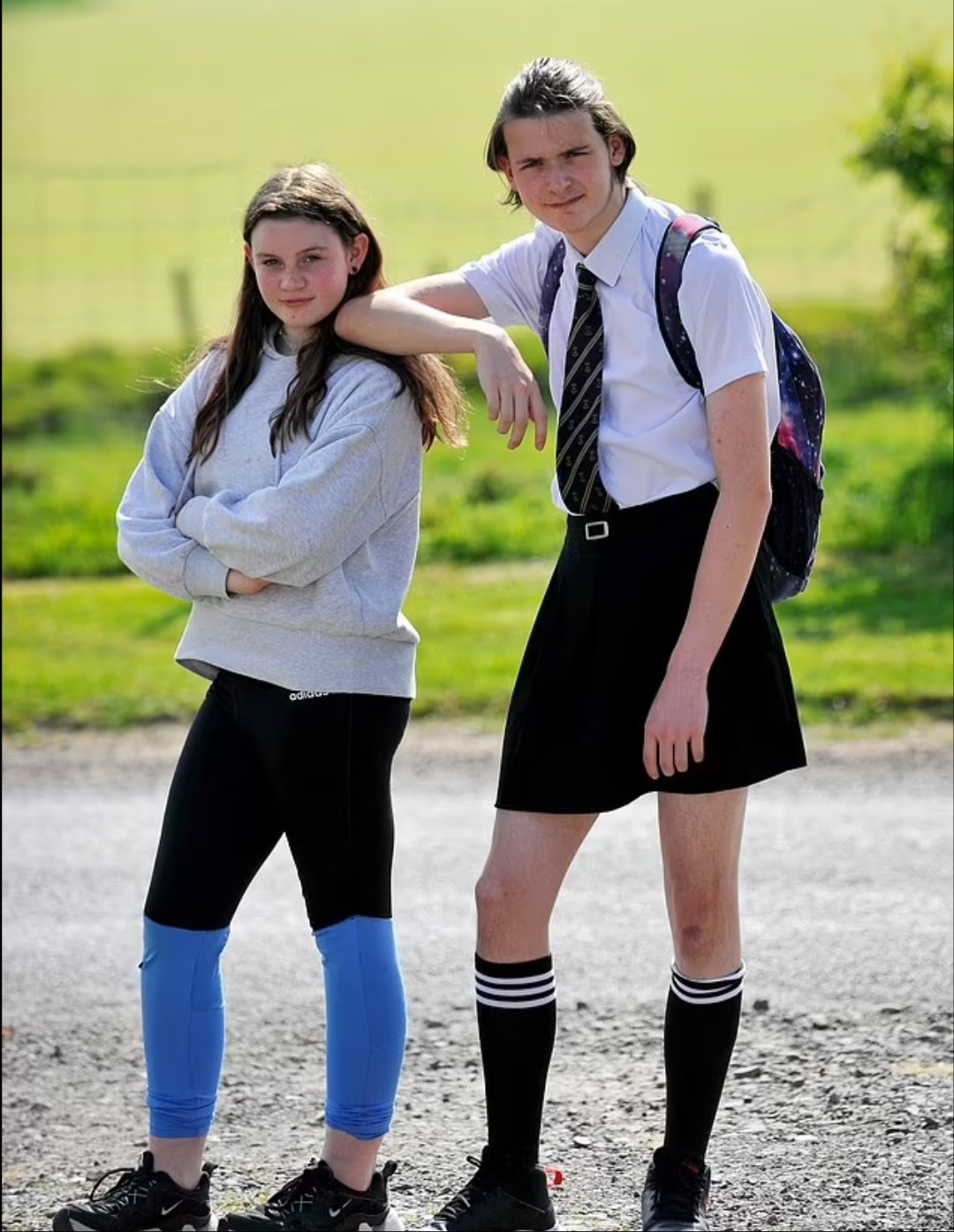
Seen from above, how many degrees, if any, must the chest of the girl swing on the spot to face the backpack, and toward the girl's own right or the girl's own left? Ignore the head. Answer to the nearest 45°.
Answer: approximately 135° to the girl's own left

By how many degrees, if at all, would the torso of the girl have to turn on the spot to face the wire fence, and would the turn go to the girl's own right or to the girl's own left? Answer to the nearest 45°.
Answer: approximately 135° to the girl's own right

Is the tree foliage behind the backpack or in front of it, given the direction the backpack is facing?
in front

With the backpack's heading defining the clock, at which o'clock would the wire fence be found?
The wire fence is roughly at 10 o'clock from the backpack.

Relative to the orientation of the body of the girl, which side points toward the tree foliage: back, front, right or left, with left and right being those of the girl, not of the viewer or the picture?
back

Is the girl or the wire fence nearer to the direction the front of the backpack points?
the wire fence

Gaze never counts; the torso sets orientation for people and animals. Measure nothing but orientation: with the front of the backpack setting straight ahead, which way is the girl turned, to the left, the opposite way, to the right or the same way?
the opposite way

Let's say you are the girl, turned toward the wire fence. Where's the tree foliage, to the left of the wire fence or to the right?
right

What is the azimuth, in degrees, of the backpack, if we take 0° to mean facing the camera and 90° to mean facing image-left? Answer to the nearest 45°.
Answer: approximately 225°
